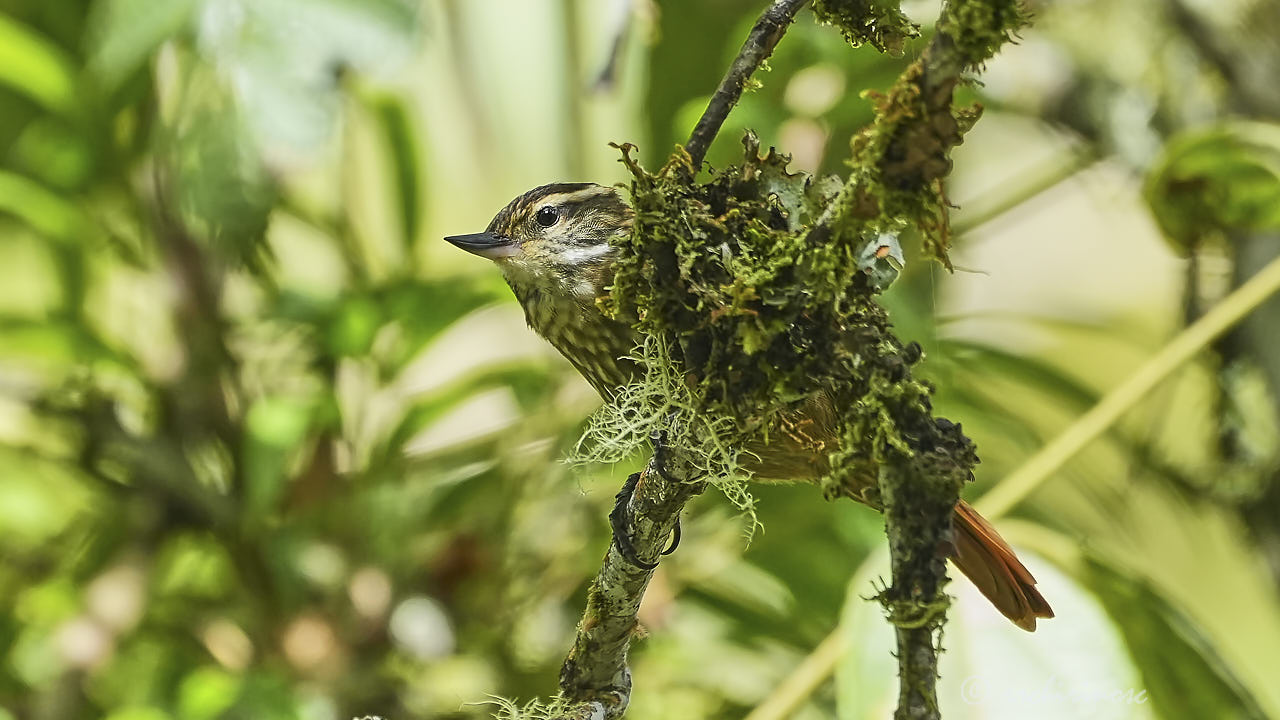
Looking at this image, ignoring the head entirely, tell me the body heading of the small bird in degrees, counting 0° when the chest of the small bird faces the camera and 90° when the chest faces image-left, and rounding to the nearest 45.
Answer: approximately 90°

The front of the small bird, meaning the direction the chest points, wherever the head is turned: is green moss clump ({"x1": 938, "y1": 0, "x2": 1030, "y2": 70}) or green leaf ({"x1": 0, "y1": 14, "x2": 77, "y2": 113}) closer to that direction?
the green leaf

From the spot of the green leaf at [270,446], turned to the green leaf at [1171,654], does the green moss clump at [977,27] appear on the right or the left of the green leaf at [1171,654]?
right

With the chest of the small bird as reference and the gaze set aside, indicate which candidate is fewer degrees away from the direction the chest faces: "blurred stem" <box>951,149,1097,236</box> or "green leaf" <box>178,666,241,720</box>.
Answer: the green leaf
